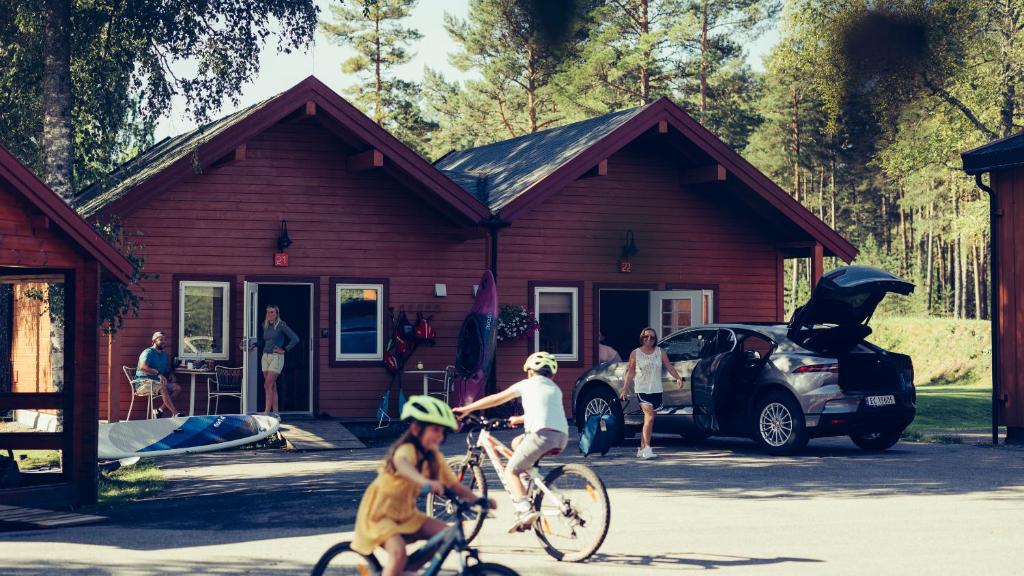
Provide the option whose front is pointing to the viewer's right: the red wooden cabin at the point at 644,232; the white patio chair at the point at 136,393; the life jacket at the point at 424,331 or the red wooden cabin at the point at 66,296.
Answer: the white patio chair

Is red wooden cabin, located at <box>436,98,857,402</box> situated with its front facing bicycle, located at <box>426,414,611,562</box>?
yes

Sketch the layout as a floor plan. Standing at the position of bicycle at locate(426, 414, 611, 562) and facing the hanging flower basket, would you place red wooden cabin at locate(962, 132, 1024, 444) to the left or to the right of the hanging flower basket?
right

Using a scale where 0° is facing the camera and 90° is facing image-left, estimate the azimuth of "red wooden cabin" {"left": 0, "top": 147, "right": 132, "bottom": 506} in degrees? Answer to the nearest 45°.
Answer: approximately 0°

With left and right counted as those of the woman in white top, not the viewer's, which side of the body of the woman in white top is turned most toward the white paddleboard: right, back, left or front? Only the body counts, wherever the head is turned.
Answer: right

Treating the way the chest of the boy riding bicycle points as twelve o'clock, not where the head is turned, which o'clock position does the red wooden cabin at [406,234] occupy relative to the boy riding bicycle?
The red wooden cabin is roughly at 1 o'clock from the boy riding bicycle.

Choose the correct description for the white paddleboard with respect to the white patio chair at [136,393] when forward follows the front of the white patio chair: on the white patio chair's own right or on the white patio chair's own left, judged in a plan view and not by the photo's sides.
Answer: on the white patio chair's own right

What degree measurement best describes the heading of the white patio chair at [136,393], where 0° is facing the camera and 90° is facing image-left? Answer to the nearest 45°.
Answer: approximately 270°

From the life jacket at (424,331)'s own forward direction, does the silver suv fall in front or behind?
in front

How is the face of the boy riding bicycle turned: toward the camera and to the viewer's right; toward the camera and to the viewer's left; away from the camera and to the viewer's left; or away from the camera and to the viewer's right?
away from the camera and to the viewer's left

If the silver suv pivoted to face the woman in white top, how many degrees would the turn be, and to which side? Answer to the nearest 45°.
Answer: approximately 45° to its left

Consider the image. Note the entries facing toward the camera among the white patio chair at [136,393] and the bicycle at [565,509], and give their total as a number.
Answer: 0

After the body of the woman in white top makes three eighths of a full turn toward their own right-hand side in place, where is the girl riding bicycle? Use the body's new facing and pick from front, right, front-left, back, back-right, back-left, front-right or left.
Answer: back-left

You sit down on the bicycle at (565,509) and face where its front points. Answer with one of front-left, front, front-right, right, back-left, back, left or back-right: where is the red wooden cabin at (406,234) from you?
front-right
